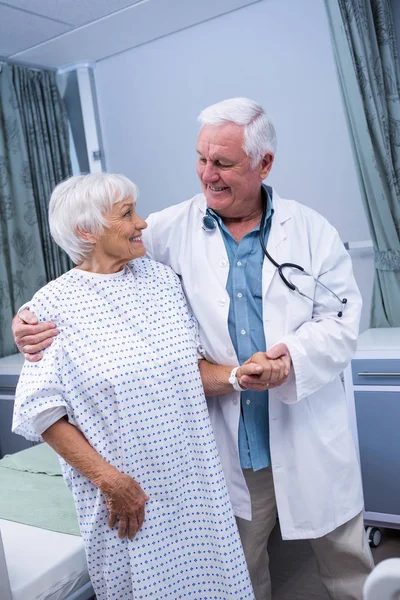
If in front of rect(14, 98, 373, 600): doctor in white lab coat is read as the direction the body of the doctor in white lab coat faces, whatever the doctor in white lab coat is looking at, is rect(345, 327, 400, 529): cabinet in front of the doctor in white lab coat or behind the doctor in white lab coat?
behind

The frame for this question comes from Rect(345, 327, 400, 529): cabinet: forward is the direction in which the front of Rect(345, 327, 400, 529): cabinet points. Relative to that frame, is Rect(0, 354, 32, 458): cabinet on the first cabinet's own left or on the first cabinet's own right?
on the first cabinet's own right

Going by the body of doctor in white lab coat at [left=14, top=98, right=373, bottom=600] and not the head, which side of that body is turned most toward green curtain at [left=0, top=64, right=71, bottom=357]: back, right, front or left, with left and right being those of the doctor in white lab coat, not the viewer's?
right

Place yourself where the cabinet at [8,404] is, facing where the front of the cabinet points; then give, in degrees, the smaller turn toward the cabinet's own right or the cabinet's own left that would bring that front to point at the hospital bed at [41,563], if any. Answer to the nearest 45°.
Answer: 0° — it already faces it

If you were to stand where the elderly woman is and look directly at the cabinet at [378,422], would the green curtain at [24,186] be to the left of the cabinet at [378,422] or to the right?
left

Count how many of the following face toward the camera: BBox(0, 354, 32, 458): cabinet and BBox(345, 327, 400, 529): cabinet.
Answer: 2

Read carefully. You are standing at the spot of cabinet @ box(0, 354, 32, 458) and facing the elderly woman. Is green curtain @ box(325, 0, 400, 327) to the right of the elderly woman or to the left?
left
